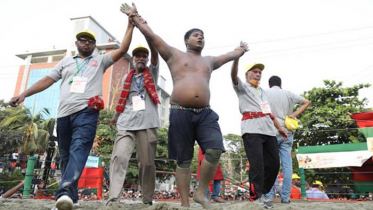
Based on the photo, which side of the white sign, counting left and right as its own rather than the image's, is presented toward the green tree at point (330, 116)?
back

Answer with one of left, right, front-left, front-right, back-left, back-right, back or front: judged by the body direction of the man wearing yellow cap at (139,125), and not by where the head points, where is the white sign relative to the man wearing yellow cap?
back-left

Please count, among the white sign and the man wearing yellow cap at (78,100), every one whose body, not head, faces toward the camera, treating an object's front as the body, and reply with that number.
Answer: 2

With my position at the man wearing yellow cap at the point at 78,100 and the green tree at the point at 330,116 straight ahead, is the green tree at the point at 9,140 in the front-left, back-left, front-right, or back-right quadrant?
front-left

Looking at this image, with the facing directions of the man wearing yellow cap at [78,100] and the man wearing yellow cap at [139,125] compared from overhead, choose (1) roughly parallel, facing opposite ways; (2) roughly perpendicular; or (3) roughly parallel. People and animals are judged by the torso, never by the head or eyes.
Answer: roughly parallel

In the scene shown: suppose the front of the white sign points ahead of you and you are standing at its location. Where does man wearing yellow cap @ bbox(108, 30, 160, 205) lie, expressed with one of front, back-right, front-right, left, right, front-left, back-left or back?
front

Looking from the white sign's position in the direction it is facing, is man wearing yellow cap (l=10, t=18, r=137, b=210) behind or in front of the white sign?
in front

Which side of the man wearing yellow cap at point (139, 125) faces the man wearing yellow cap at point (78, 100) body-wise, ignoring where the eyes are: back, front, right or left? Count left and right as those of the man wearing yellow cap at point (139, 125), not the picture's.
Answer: right

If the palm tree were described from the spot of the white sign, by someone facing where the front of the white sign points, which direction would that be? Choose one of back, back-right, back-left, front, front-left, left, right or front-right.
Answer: right

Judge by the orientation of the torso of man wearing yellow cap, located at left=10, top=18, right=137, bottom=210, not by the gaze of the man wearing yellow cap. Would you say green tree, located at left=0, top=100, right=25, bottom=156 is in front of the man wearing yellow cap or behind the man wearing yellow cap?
behind

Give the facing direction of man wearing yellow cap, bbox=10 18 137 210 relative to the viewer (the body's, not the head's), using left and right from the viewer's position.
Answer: facing the viewer

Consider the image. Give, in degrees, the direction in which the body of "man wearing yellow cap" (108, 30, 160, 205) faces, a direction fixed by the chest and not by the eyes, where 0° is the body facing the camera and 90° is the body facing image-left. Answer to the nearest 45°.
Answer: approximately 0°

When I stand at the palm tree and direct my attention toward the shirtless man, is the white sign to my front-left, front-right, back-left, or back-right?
front-left

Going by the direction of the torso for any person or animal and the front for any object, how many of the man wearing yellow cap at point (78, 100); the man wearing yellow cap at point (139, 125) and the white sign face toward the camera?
3

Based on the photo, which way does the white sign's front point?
toward the camera
